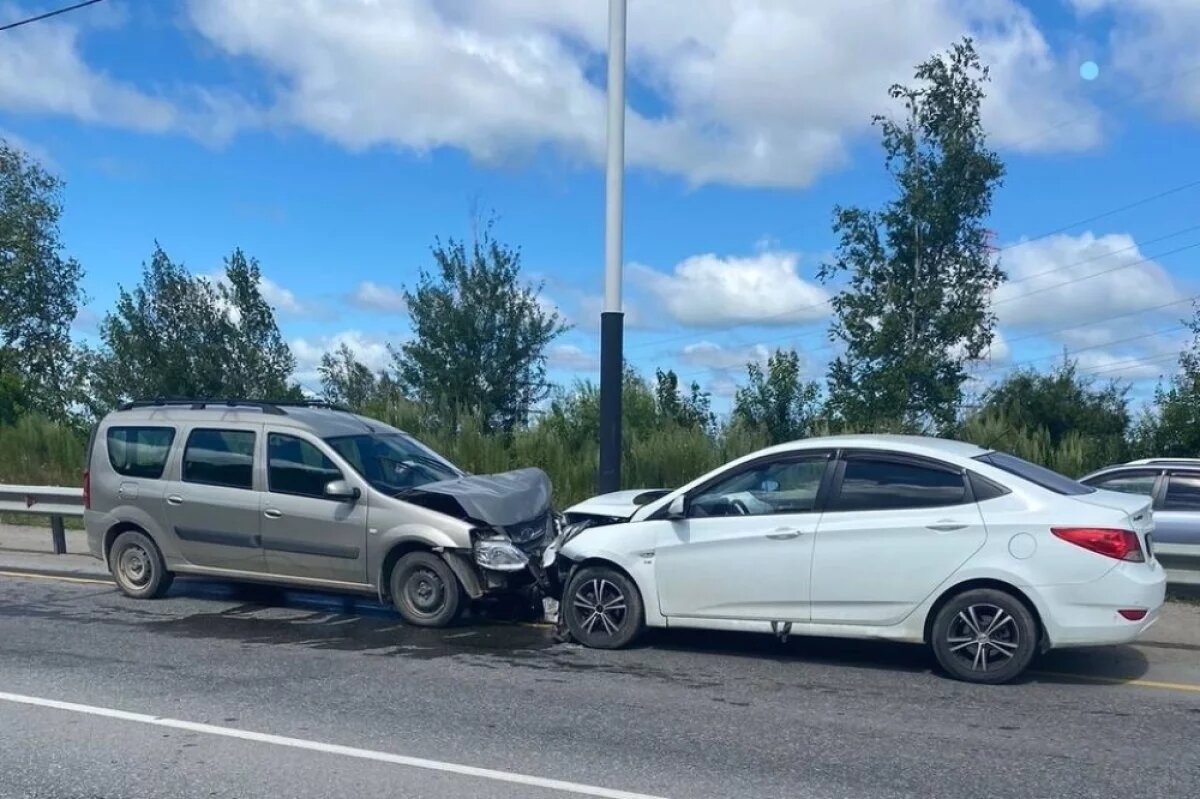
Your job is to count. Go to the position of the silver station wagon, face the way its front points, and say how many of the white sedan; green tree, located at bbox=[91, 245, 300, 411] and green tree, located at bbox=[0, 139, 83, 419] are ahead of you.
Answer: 1

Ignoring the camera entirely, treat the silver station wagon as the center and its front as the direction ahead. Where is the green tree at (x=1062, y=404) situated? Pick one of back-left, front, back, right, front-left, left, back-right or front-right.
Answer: left

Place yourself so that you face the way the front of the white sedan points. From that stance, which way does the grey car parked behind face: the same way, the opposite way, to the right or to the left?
the same way

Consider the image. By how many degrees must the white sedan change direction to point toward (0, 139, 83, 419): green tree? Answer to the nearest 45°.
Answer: approximately 45° to its right

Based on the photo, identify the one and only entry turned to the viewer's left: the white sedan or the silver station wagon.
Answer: the white sedan

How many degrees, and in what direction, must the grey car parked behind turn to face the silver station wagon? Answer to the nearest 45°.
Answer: approximately 45° to its left

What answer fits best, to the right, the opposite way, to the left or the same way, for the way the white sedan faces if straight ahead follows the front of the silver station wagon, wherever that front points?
the opposite way

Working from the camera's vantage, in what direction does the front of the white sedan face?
facing to the left of the viewer

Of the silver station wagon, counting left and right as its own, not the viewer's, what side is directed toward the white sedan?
front

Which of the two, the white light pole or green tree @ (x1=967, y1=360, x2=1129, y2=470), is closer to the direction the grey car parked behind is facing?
the white light pole

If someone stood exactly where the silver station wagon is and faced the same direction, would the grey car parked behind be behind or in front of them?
in front

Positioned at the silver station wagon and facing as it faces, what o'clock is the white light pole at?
The white light pole is roughly at 10 o'clock from the silver station wagon.

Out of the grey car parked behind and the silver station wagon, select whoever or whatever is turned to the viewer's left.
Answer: the grey car parked behind

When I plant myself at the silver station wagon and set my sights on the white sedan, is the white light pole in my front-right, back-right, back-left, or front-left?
front-left

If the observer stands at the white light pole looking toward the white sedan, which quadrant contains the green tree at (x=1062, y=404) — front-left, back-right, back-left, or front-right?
back-left

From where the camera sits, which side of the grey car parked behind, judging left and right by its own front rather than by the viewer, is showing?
left

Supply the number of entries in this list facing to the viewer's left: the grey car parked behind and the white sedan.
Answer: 2

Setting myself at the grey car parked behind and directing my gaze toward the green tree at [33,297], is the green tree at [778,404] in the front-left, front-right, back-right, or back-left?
front-right
